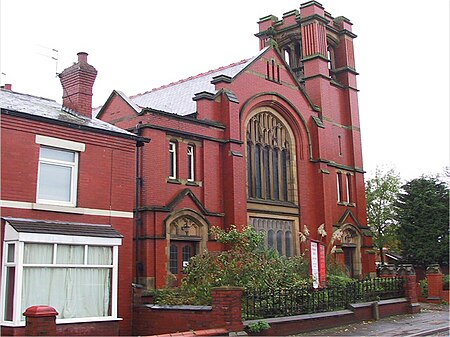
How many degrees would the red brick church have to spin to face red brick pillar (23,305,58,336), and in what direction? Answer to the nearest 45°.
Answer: approximately 45° to its right

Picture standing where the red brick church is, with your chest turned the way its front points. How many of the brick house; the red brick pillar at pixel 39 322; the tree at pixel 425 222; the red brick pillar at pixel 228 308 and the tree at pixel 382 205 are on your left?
2

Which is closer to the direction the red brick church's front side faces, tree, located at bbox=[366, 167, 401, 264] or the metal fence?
the metal fence

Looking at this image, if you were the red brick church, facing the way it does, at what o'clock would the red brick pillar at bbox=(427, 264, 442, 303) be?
The red brick pillar is roughly at 10 o'clock from the red brick church.

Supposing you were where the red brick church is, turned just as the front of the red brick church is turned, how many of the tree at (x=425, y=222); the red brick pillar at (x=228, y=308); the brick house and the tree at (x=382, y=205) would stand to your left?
2

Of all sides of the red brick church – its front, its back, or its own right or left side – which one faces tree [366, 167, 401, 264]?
left

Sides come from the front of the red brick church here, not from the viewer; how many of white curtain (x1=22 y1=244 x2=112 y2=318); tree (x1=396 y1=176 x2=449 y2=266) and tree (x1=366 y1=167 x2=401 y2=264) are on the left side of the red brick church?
2

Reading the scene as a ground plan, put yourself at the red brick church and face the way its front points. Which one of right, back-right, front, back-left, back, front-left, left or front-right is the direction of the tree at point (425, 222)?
left

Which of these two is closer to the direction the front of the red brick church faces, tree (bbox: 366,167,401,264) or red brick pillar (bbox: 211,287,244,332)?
the red brick pillar

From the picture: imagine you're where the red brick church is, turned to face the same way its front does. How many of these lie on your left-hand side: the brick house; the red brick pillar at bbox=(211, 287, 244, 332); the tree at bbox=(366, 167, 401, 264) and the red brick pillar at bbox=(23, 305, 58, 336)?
1

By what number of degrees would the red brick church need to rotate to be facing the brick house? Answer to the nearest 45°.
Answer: approximately 90° to its right
